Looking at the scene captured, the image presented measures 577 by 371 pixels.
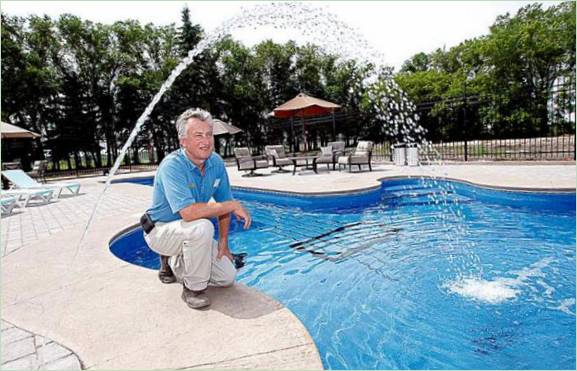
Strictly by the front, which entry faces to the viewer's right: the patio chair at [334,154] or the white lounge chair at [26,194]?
the white lounge chair

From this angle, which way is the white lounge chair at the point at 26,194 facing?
to the viewer's right

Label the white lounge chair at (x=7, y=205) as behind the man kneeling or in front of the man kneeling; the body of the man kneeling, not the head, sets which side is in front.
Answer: behind

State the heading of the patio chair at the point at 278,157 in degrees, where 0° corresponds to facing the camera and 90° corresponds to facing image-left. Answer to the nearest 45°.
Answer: approximately 315°

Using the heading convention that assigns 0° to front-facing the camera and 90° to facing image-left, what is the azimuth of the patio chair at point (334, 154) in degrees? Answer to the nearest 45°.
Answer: approximately 45°

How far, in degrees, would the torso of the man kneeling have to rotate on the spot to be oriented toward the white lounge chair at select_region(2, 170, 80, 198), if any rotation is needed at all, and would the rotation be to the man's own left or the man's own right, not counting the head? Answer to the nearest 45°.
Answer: approximately 180°

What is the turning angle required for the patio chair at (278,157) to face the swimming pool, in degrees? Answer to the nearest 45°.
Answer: approximately 45° to its right

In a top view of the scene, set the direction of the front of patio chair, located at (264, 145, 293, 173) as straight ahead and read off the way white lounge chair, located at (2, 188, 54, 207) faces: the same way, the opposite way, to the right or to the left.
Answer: to the left
